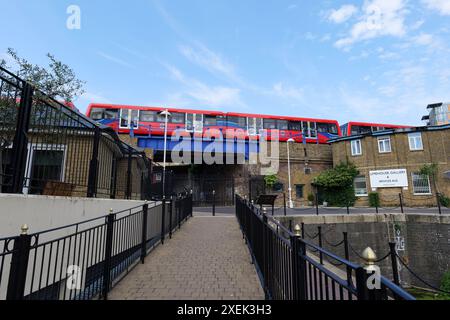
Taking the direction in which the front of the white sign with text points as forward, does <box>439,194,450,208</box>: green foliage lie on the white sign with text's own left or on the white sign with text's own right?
on the white sign with text's own left

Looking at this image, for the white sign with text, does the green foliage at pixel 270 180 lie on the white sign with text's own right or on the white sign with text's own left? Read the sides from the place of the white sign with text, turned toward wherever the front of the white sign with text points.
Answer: on the white sign with text's own right

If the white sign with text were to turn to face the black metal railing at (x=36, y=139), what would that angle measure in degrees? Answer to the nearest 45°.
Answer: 0° — it already faces it

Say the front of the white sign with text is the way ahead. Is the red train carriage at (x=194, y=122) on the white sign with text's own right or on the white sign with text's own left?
on the white sign with text's own right

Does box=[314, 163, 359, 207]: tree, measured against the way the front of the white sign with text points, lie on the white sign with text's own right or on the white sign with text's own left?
on the white sign with text's own right

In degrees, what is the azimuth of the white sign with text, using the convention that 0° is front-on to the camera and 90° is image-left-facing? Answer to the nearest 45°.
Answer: approximately 0°

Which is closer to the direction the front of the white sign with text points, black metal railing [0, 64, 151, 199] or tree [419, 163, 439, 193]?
the black metal railing

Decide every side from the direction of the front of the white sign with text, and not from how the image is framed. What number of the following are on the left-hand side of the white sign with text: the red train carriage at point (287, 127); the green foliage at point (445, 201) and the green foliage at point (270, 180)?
1
